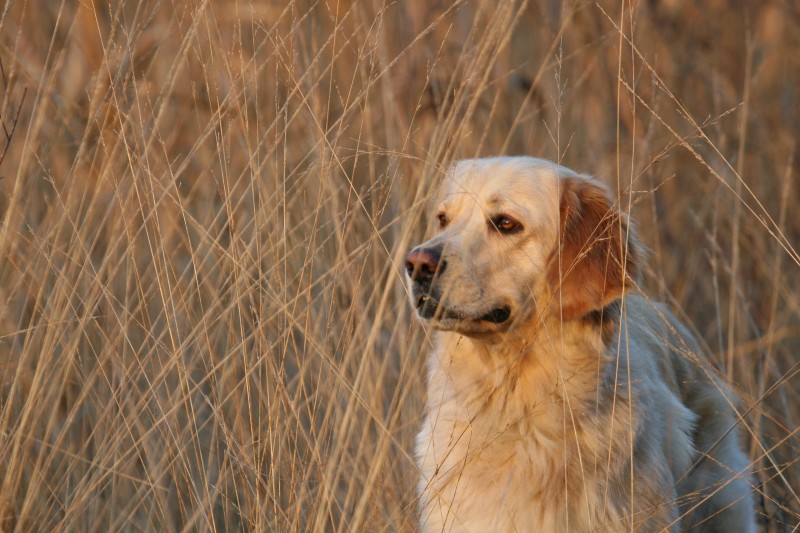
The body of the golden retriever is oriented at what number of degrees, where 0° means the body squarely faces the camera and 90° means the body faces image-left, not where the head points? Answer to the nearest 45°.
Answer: approximately 45°
